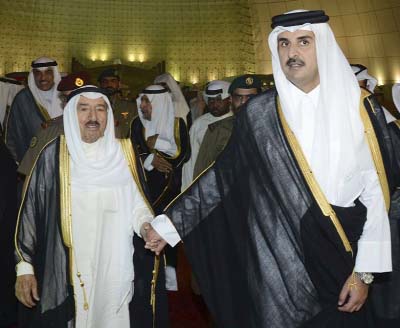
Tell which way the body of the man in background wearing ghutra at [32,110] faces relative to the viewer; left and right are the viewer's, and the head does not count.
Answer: facing the viewer and to the right of the viewer
